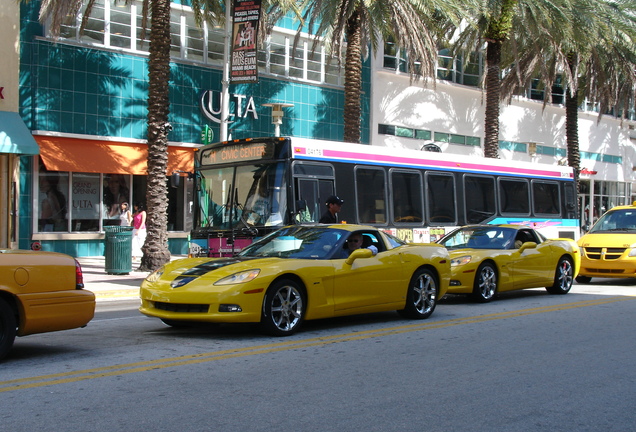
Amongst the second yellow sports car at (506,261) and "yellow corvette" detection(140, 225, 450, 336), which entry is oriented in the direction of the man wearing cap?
the second yellow sports car

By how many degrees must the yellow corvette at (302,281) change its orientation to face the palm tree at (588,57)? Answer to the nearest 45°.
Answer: approximately 180°

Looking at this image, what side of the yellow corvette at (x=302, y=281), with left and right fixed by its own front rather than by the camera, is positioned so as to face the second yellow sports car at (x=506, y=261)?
back

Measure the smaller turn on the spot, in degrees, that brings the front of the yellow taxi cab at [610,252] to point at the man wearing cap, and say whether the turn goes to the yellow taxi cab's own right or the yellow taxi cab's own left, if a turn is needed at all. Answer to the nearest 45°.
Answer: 0° — it already faces them

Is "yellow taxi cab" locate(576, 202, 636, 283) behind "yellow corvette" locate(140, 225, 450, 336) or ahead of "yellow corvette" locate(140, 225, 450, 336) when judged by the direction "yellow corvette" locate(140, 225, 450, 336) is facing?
behind

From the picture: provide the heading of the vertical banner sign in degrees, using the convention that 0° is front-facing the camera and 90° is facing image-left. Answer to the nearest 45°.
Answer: approximately 0°
